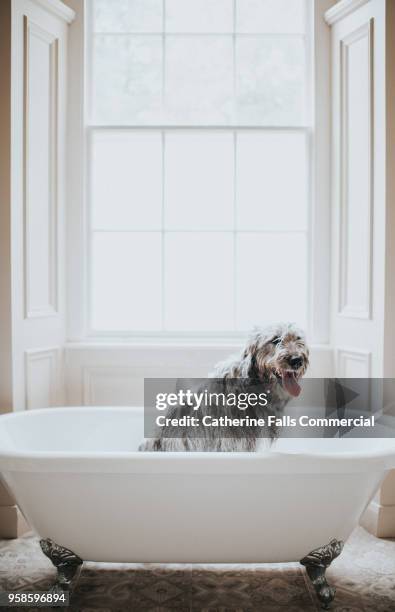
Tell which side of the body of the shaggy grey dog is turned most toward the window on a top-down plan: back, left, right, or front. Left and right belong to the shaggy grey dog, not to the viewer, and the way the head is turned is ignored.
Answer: left

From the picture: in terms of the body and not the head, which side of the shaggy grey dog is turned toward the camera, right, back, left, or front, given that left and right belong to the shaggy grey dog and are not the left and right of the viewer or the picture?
right
